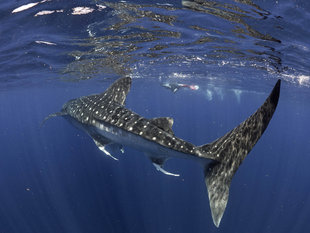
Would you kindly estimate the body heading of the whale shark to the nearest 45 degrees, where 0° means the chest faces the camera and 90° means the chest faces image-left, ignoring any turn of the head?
approximately 135°
